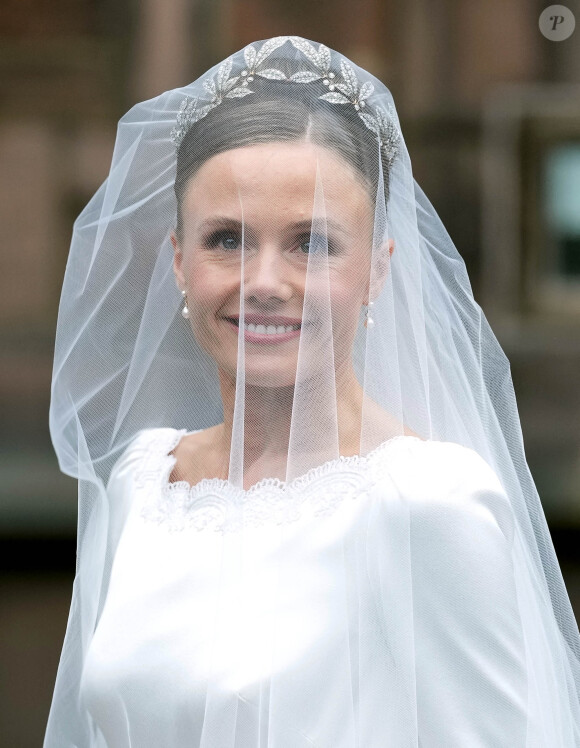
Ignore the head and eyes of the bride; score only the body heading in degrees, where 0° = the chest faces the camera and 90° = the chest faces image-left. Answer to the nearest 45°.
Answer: approximately 45°
